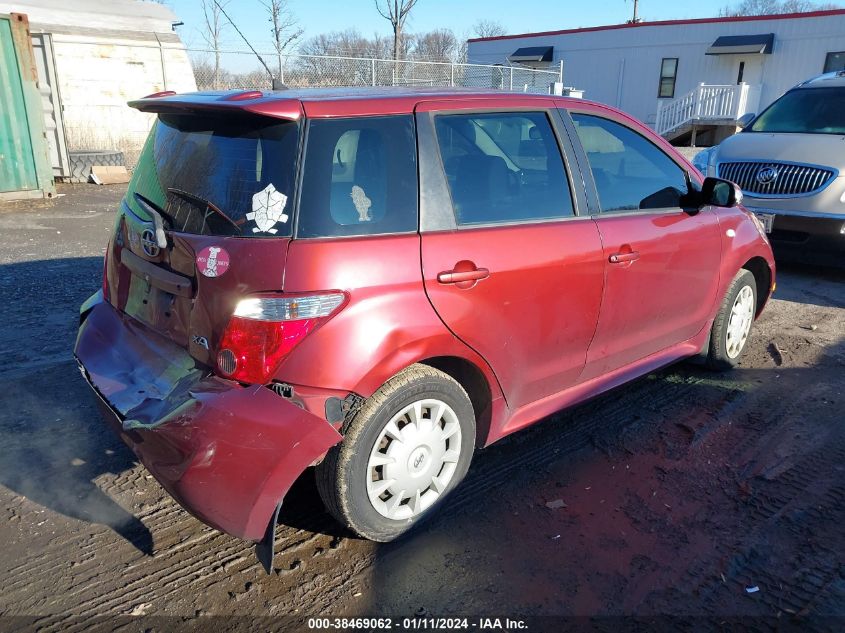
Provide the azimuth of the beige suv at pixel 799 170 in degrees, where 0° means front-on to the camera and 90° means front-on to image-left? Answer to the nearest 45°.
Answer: approximately 45°

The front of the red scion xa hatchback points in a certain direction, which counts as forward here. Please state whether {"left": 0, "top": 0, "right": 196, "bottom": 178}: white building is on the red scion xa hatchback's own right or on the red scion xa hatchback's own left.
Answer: on the red scion xa hatchback's own left

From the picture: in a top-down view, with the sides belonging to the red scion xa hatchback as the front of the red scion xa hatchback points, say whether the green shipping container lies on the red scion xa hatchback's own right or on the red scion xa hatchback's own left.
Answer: on the red scion xa hatchback's own left

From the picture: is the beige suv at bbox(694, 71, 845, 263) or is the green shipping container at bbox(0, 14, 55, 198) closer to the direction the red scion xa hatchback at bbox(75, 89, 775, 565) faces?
the beige suv

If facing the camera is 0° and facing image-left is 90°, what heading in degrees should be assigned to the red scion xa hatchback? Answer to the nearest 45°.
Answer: approximately 225°

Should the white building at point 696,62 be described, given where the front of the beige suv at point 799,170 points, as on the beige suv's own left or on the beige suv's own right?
on the beige suv's own right

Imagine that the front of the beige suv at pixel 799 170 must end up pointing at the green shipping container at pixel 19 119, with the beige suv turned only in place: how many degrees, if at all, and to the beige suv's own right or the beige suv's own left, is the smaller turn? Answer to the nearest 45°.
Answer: approximately 45° to the beige suv's own right

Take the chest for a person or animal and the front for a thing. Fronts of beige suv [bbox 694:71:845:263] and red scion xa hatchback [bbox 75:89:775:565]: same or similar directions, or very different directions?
very different directions

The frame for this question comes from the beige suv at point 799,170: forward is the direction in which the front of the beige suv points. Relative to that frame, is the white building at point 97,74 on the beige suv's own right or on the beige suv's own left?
on the beige suv's own right
